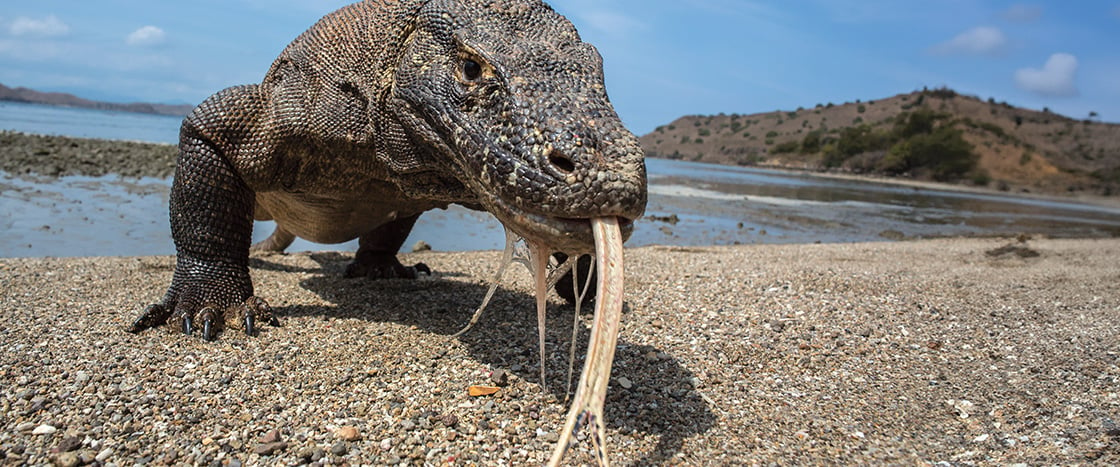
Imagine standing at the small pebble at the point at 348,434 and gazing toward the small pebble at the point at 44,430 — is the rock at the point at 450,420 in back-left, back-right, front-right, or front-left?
back-right

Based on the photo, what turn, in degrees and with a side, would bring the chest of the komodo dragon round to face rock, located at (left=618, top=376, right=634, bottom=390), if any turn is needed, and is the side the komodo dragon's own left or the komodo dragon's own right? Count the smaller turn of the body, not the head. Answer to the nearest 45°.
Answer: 0° — it already faces it

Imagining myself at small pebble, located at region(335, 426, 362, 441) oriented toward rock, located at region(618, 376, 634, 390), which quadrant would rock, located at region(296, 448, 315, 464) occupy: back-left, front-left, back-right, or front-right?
back-right

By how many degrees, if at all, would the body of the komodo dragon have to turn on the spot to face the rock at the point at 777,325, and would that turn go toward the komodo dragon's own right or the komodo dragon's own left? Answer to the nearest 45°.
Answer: approximately 45° to the komodo dragon's own left

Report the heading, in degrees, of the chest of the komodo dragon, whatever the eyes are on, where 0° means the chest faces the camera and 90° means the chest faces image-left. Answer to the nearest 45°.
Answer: approximately 315°
